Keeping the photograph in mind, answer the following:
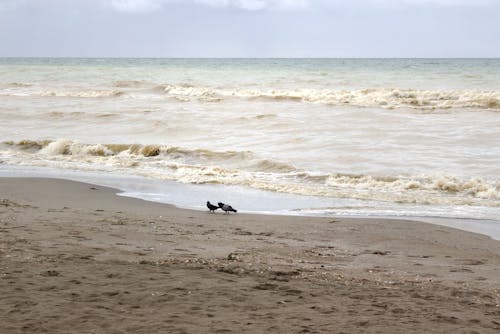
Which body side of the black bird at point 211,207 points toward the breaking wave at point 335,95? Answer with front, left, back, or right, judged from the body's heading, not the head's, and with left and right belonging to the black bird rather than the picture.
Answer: right

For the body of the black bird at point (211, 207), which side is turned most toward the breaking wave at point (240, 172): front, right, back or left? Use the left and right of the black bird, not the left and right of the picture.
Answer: right

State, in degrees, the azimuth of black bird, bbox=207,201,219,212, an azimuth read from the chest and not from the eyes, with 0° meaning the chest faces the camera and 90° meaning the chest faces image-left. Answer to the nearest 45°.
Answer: approximately 90°
